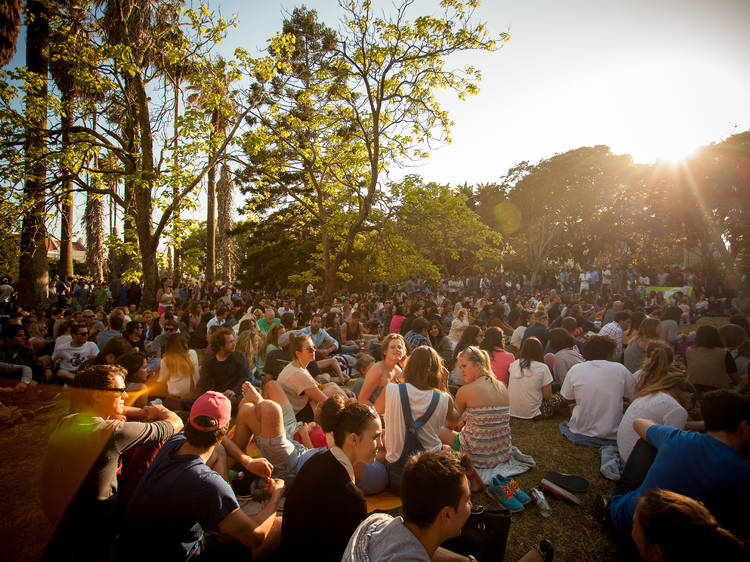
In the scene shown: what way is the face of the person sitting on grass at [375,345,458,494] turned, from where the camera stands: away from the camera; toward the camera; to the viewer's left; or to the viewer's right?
away from the camera

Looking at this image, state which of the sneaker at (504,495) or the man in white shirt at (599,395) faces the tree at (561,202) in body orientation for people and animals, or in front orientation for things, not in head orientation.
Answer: the man in white shirt

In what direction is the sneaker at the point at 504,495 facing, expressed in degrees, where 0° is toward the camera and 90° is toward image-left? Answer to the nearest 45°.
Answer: approximately 315°

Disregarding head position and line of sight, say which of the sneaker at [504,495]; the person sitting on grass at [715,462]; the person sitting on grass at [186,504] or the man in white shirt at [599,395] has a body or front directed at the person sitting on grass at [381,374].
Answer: the person sitting on grass at [186,504]

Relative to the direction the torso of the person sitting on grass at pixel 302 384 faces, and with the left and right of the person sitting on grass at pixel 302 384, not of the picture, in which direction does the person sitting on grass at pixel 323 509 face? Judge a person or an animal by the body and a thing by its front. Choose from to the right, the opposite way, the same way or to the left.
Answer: the same way

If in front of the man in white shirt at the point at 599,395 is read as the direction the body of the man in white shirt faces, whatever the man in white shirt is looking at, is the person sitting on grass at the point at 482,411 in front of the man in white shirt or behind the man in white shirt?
behind

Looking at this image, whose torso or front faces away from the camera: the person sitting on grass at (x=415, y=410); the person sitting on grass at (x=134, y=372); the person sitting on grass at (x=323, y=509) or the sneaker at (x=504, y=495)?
the person sitting on grass at (x=415, y=410)

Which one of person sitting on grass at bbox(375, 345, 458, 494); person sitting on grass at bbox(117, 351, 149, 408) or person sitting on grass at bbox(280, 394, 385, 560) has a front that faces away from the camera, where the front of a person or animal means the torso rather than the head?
person sitting on grass at bbox(375, 345, 458, 494)

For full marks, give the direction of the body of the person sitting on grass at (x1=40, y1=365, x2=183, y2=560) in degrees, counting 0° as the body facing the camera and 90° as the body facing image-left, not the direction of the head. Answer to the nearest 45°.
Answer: approximately 225°

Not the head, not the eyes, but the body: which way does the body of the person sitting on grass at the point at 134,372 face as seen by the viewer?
to the viewer's right

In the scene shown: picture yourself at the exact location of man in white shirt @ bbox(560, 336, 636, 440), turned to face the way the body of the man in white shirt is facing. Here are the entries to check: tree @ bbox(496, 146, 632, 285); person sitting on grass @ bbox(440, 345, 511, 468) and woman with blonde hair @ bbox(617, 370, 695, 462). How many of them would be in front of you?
1

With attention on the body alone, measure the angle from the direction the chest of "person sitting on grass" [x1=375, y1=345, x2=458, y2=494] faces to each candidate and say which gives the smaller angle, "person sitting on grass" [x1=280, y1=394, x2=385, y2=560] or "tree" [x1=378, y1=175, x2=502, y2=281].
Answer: the tree

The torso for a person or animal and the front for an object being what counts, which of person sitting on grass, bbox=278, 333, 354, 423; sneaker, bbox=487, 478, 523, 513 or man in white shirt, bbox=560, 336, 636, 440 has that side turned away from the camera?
the man in white shirt

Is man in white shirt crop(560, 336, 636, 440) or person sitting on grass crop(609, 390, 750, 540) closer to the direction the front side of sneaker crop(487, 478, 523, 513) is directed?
the person sitting on grass

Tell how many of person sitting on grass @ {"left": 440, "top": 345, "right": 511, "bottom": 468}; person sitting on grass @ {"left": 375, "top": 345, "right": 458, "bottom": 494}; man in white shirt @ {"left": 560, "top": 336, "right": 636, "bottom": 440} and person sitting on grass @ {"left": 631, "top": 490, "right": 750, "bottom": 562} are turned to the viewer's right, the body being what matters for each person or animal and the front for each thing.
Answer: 0

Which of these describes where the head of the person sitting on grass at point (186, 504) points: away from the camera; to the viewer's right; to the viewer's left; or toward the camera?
away from the camera
